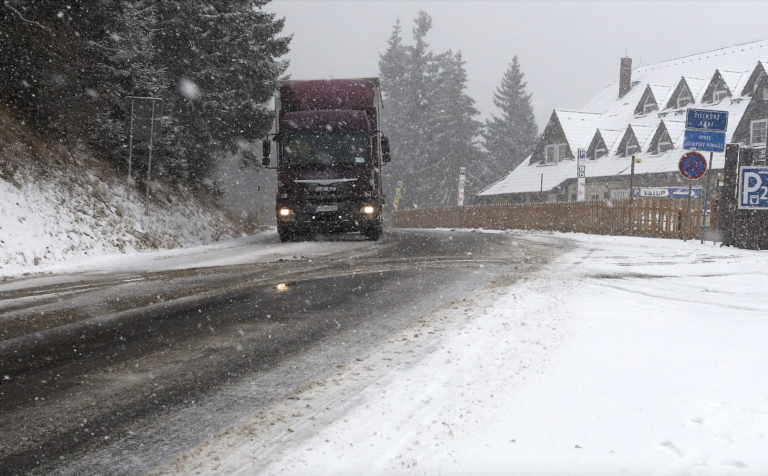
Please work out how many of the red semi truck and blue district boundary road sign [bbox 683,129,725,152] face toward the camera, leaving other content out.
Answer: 2

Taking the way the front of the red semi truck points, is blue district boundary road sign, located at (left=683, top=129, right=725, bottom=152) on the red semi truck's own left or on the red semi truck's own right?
on the red semi truck's own left

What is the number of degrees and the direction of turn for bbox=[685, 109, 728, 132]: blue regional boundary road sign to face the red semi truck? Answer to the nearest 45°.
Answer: approximately 45° to its right

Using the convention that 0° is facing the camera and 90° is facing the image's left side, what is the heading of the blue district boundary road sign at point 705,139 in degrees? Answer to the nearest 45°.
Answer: approximately 0°

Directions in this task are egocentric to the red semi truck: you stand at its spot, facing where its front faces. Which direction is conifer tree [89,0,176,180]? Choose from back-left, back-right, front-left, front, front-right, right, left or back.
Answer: right

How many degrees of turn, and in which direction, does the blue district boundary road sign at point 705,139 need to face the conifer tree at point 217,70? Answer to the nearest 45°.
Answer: approximately 90° to its right

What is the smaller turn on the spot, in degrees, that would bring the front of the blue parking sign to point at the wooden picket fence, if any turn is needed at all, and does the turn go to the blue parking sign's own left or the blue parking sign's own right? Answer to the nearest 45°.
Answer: approximately 135° to the blue parking sign's own right

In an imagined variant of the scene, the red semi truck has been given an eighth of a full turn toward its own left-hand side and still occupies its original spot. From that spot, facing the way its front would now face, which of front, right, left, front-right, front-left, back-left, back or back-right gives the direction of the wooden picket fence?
left

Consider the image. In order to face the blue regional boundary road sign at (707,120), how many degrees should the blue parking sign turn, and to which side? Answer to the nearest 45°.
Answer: approximately 135° to its right

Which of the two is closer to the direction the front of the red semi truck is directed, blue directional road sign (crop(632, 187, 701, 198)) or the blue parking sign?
the blue parking sign

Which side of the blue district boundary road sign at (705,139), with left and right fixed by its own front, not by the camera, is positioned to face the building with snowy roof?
back
